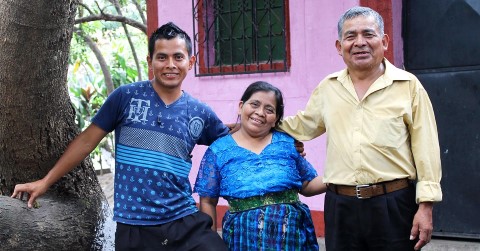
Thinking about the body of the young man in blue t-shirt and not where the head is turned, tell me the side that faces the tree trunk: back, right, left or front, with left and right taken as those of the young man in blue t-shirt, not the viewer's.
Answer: right

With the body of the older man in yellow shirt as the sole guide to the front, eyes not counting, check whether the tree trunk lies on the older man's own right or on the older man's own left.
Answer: on the older man's own right

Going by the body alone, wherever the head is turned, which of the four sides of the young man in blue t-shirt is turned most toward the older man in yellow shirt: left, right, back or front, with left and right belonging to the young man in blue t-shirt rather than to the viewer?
left

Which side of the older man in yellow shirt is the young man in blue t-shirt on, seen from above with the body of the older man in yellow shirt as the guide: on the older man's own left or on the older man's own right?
on the older man's own right

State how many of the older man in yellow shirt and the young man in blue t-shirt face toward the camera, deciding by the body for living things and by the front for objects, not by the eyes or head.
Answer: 2
